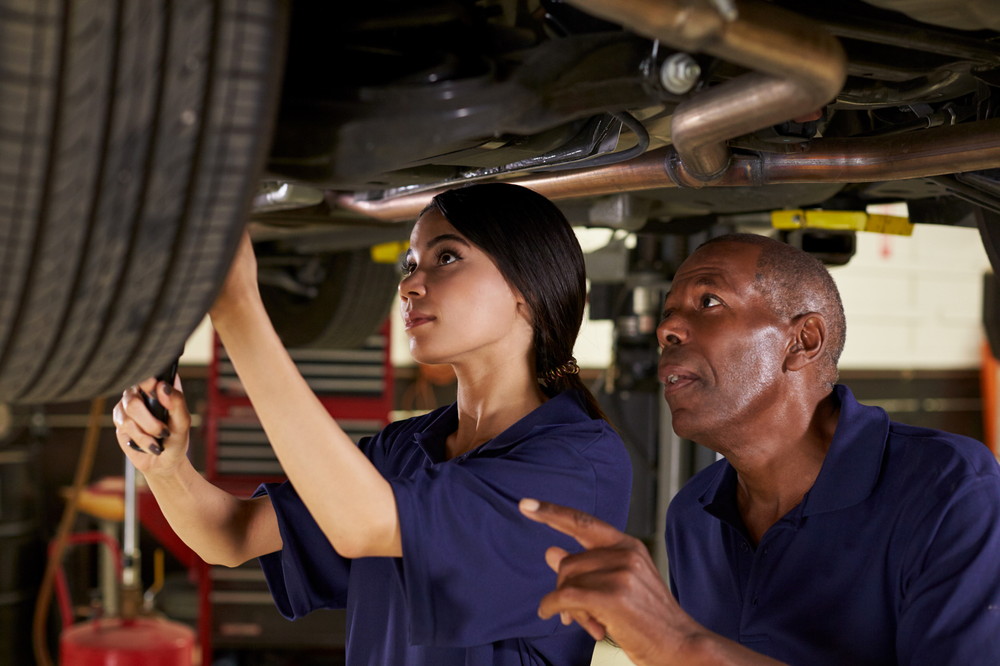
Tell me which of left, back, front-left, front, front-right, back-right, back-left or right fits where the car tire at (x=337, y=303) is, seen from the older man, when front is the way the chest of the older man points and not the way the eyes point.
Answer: right

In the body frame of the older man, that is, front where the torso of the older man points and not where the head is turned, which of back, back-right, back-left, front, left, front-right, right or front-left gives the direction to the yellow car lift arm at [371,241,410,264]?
right

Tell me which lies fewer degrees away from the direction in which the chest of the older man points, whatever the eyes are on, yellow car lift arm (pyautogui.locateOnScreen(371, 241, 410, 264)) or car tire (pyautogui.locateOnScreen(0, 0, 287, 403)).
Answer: the car tire

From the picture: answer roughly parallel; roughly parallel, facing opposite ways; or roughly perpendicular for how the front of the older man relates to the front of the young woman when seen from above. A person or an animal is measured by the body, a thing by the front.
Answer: roughly parallel

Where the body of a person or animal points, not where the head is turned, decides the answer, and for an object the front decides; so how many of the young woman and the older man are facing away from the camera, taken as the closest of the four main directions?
0

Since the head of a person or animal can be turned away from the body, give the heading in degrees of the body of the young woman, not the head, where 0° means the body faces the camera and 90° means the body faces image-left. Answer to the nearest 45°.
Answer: approximately 45°

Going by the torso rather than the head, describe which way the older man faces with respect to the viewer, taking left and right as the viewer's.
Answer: facing the viewer and to the left of the viewer

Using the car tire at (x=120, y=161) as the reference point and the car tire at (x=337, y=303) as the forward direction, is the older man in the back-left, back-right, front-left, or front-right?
front-right

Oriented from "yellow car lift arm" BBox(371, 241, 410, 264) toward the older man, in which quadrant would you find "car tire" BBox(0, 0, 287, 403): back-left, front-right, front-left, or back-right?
front-right
